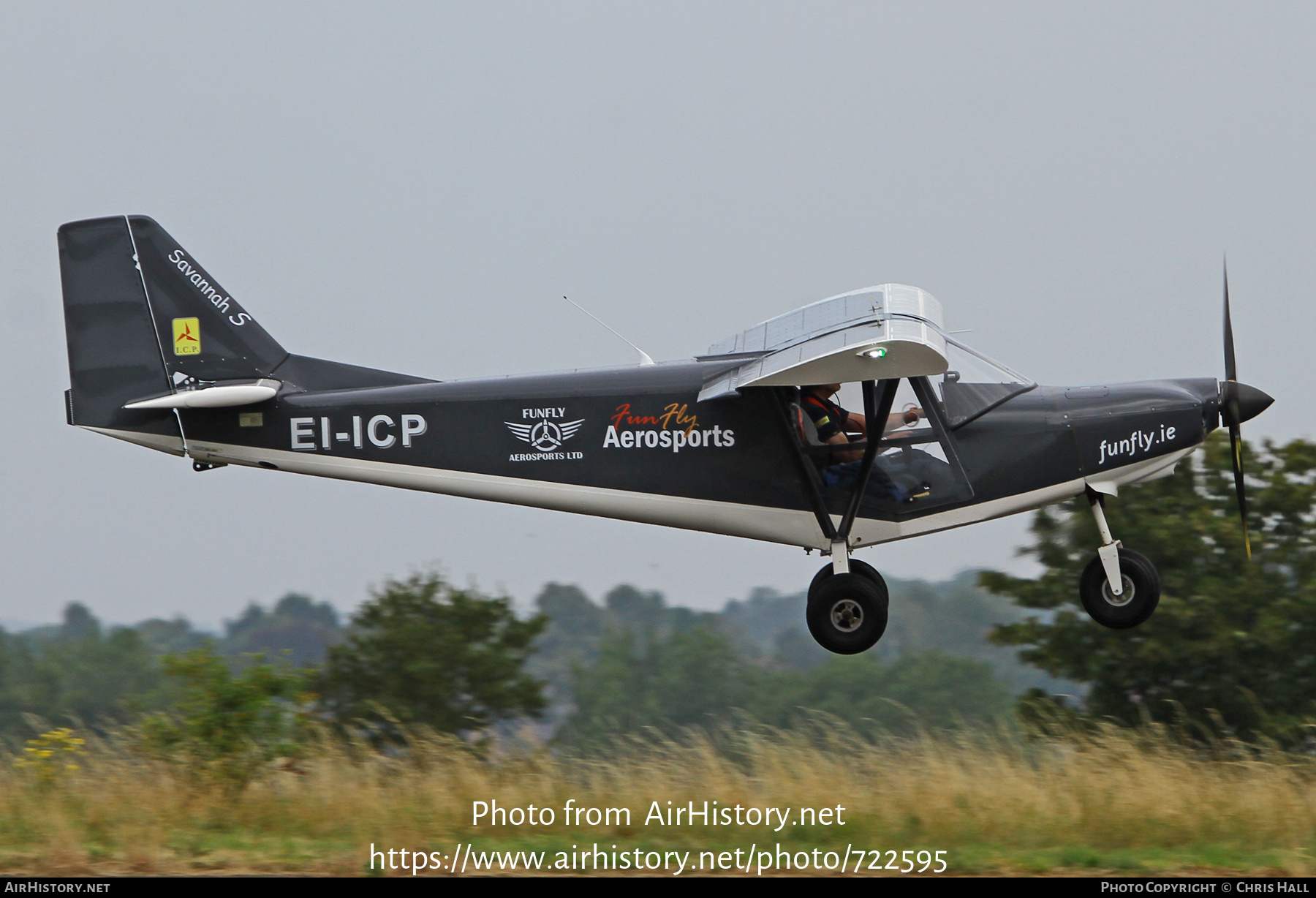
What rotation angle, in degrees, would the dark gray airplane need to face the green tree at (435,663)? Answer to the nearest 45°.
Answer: approximately 90° to its left

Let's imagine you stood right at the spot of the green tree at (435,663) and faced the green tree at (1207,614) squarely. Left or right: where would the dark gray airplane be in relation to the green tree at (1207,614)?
right

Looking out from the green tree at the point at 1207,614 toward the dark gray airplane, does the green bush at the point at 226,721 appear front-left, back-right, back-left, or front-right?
front-right

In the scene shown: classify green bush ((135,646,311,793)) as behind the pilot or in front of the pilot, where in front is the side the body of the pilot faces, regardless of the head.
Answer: behind

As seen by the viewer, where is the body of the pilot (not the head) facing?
to the viewer's right

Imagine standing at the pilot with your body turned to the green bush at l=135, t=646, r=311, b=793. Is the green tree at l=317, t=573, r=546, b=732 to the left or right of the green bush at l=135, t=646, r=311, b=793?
right

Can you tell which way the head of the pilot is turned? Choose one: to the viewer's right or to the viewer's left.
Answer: to the viewer's right

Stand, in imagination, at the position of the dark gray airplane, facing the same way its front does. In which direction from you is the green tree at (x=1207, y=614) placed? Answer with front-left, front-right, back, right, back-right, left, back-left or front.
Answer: front-left

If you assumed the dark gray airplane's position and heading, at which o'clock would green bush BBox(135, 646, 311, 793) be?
The green bush is roughly at 9 o'clock from the dark gray airplane.

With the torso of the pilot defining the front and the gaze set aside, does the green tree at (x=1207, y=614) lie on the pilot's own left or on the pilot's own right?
on the pilot's own left

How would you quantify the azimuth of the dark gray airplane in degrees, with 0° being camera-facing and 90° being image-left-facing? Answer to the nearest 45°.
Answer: approximately 270°
